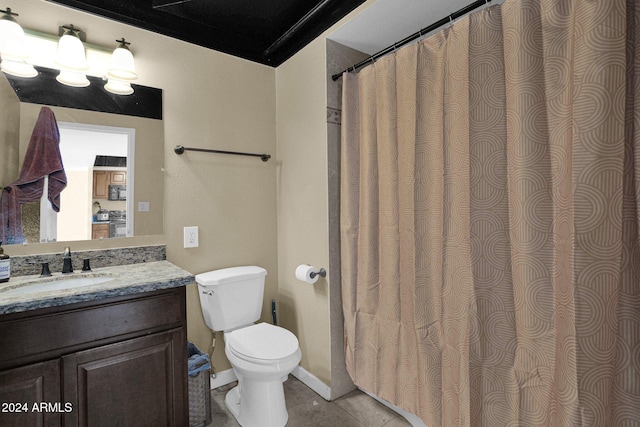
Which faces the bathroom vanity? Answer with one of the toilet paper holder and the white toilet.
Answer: the toilet paper holder

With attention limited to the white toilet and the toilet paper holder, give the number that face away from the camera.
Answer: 0

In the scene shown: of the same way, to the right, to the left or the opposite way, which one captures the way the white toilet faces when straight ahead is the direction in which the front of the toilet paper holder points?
to the left

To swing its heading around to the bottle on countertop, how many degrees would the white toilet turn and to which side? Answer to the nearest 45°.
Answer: approximately 135° to its right

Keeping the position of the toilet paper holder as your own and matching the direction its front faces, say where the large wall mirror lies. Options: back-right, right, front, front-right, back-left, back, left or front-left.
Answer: front-right

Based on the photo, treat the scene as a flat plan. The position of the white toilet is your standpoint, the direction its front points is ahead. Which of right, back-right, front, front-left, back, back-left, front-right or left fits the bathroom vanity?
right

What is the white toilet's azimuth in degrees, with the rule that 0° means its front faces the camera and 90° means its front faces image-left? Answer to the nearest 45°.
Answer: approximately 315°

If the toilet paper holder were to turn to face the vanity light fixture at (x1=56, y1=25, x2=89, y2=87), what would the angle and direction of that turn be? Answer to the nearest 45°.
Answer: approximately 45° to its right

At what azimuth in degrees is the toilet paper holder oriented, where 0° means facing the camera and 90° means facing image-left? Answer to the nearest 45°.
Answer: approximately 45°
